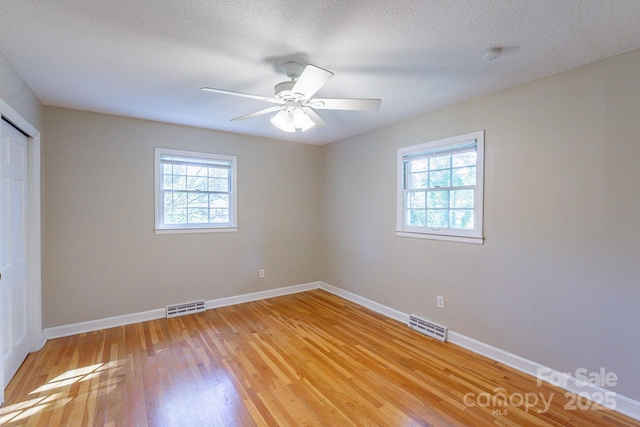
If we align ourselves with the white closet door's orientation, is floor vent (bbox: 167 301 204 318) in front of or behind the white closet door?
in front

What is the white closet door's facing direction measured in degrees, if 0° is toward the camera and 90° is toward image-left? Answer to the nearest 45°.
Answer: approximately 270°

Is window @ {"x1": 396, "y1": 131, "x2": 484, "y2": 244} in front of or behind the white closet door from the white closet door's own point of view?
in front

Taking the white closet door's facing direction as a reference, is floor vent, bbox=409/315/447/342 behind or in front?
in front
